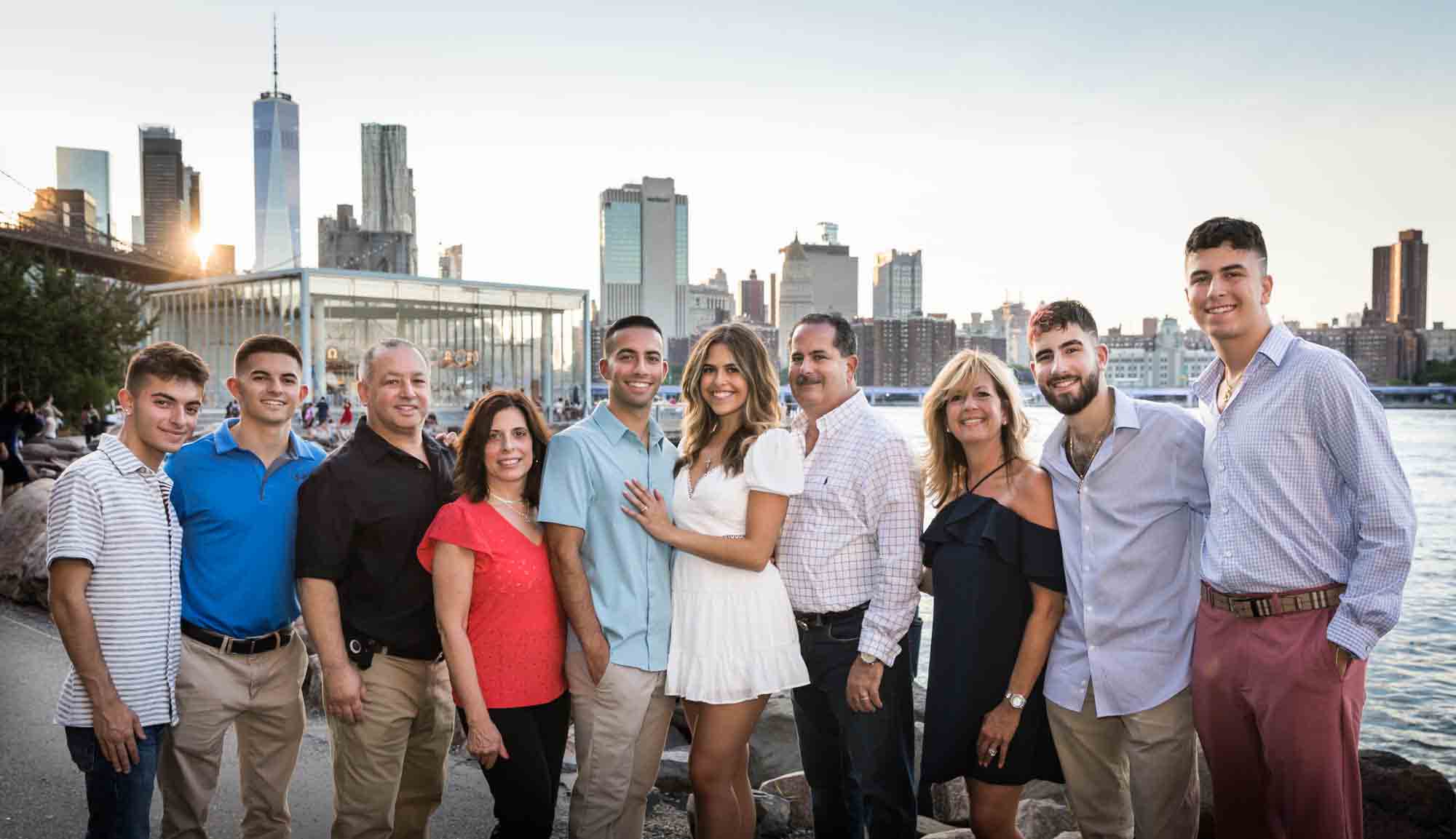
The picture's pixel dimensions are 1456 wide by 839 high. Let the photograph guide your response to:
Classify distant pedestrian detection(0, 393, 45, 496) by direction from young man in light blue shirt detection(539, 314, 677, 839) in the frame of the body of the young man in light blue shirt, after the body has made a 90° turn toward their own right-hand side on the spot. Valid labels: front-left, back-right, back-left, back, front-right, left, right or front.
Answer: right

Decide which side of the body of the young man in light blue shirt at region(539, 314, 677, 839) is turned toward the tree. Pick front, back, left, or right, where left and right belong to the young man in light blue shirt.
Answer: back

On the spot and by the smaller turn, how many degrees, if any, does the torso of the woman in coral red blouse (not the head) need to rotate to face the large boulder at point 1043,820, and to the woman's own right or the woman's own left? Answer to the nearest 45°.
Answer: approximately 45° to the woman's own left

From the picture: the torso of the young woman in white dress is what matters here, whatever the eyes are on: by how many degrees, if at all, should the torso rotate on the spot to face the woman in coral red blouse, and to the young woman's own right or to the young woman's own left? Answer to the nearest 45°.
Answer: approximately 45° to the young woman's own right

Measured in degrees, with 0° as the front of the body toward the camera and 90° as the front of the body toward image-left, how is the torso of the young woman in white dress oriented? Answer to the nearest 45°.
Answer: approximately 45°

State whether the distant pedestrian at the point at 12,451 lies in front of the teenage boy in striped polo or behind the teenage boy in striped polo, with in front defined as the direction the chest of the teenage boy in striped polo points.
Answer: behind

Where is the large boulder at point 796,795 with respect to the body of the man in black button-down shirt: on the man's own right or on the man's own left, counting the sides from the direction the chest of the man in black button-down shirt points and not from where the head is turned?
on the man's own left

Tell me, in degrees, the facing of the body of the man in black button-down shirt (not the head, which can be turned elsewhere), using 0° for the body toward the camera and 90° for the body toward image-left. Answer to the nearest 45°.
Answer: approximately 315°

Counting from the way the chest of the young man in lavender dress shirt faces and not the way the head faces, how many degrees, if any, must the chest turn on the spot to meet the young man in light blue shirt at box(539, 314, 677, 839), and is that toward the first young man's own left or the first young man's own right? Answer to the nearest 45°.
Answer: approximately 45° to the first young man's own right

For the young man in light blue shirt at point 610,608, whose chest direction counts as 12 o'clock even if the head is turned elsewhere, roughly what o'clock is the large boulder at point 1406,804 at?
The large boulder is roughly at 10 o'clock from the young man in light blue shirt.
